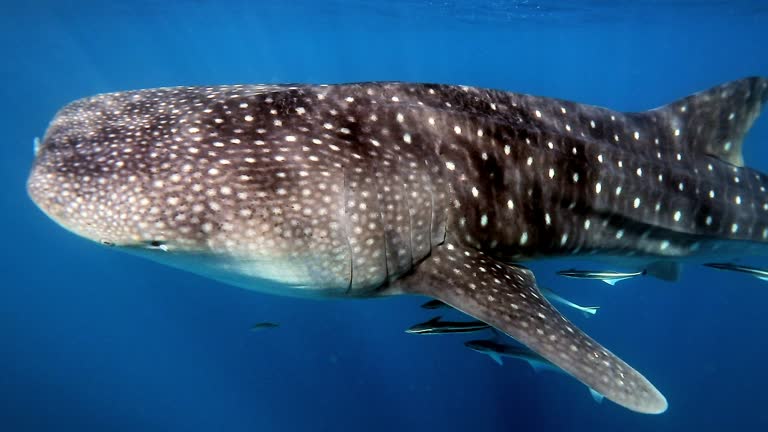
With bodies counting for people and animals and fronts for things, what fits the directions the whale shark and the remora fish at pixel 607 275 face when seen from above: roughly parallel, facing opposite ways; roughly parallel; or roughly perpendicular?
roughly parallel

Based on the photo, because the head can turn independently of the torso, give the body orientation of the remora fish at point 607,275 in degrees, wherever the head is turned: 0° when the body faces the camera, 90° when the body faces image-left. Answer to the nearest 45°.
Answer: approximately 90°

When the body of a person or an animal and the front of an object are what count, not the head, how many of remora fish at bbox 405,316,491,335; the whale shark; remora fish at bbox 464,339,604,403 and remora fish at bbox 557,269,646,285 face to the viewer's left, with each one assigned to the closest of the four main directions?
4

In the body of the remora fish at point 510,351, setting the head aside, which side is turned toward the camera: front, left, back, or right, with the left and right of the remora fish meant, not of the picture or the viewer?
left

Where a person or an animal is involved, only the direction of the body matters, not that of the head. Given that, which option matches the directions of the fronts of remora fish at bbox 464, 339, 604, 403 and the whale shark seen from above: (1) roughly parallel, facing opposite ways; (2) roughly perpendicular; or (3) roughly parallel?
roughly parallel

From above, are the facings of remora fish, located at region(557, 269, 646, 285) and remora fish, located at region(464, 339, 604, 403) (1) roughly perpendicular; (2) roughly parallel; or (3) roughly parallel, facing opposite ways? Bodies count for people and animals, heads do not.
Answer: roughly parallel

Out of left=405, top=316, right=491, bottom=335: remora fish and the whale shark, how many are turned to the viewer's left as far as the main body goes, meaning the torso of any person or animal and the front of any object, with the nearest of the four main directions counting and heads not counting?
2

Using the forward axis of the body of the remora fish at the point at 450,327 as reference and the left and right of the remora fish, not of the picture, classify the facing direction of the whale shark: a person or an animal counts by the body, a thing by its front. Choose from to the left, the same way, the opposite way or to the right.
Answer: the same way

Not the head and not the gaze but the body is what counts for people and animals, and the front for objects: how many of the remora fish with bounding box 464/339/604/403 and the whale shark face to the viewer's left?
2

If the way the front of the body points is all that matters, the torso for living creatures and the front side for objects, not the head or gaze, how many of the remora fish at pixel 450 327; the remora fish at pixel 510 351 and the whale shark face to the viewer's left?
3

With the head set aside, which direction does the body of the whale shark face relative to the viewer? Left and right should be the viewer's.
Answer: facing to the left of the viewer

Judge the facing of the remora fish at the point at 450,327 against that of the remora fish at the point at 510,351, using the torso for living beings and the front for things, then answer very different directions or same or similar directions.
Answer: same or similar directions

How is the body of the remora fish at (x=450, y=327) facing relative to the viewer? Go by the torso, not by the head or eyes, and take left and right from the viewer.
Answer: facing to the left of the viewer
